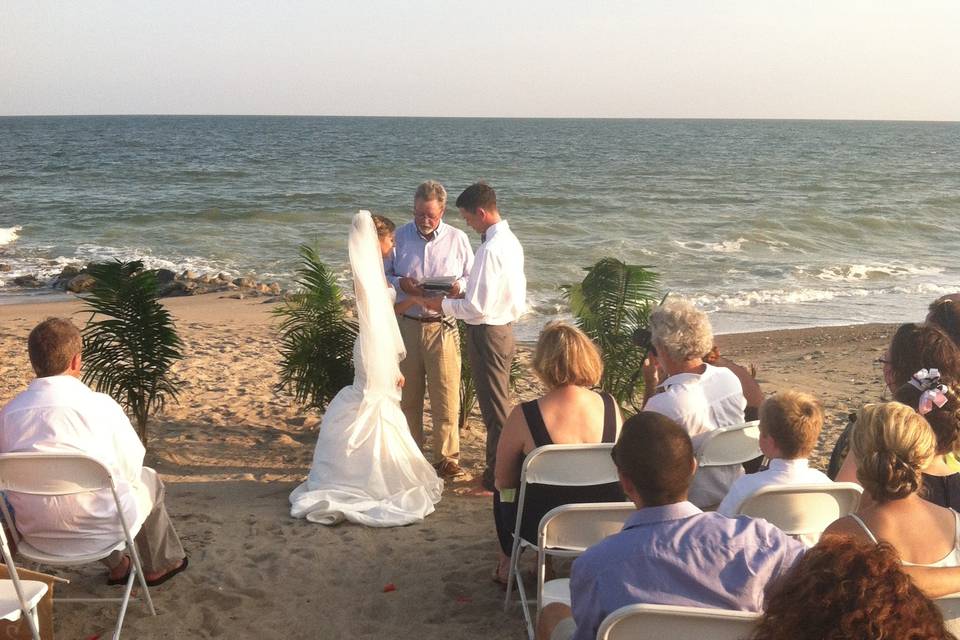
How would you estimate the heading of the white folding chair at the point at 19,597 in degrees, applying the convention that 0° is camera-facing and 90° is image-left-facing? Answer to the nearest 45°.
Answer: approximately 225°

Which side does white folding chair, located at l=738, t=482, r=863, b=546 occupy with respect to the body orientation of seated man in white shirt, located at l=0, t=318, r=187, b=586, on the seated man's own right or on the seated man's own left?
on the seated man's own right

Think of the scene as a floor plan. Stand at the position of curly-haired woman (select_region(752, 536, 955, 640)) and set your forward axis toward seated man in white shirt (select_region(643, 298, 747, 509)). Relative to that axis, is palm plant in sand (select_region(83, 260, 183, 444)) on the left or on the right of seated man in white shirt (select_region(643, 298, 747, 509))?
left

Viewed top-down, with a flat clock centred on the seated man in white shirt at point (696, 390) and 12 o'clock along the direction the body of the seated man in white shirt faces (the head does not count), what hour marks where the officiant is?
The officiant is roughly at 12 o'clock from the seated man in white shirt.

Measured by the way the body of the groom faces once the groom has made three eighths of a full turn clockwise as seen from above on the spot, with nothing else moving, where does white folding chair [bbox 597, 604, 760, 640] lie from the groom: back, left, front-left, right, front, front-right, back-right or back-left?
back-right

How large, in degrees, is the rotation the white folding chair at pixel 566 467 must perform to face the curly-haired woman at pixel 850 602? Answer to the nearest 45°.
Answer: approximately 180°

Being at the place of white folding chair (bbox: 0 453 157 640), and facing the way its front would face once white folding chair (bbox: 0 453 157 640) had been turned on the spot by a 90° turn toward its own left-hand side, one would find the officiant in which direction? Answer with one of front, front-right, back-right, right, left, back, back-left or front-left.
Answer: right

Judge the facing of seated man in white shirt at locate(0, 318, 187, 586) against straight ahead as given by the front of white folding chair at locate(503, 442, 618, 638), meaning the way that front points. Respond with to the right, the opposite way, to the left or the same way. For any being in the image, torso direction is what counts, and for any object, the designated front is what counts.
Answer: the same way

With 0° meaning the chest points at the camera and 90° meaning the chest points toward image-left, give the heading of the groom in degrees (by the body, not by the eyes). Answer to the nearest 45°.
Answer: approximately 90°

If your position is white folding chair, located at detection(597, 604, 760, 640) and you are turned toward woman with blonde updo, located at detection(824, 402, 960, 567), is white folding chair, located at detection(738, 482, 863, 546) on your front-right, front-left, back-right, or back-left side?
front-left

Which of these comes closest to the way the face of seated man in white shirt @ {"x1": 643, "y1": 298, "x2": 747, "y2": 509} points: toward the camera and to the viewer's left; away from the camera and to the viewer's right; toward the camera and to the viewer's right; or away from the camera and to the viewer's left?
away from the camera and to the viewer's left

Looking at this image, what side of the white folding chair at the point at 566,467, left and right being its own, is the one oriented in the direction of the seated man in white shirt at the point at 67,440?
left

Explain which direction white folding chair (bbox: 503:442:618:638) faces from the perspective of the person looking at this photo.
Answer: facing away from the viewer

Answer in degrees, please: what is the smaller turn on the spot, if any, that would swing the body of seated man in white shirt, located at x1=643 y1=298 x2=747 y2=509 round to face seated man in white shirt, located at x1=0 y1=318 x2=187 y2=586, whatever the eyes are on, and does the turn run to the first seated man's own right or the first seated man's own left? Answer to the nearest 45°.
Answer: approximately 45° to the first seated man's own left

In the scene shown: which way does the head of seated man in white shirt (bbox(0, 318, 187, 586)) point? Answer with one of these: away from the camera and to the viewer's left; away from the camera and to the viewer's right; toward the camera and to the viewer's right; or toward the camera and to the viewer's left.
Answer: away from the camera and to the viewer's right

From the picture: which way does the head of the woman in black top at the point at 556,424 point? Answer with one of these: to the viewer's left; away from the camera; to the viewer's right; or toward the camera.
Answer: away from the camera

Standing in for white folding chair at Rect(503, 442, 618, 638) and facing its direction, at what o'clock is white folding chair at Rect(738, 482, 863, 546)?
white folding chair at Rect(738, 482, 863, 546) is roughly at 4 o'clock from white folding chair at Rect(503, 442, 618, 638).

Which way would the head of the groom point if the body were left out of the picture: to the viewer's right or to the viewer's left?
to the viewer's left

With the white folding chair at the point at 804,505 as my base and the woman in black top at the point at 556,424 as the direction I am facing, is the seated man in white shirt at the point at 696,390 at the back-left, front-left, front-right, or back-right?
front-right
